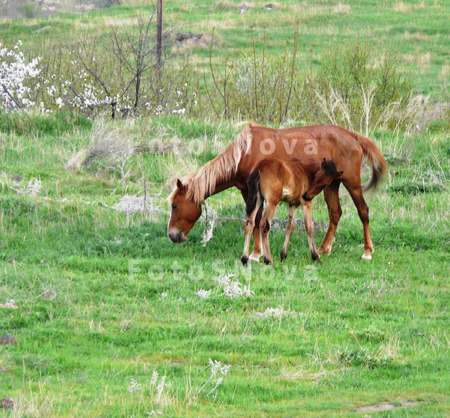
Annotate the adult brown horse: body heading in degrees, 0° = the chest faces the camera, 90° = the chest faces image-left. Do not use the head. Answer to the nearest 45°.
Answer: approximately 90°

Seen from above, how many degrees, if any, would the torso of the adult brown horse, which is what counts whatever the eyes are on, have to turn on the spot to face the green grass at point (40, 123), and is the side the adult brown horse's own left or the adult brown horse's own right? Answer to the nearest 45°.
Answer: approximately 45° to the adult brown horse's own right

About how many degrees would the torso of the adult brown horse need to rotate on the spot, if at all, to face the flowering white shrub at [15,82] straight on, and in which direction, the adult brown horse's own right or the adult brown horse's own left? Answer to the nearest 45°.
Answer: approximately 45° to the adult brown horse's own right

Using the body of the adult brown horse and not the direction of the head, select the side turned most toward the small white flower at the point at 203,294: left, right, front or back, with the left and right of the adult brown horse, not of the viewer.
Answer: left
